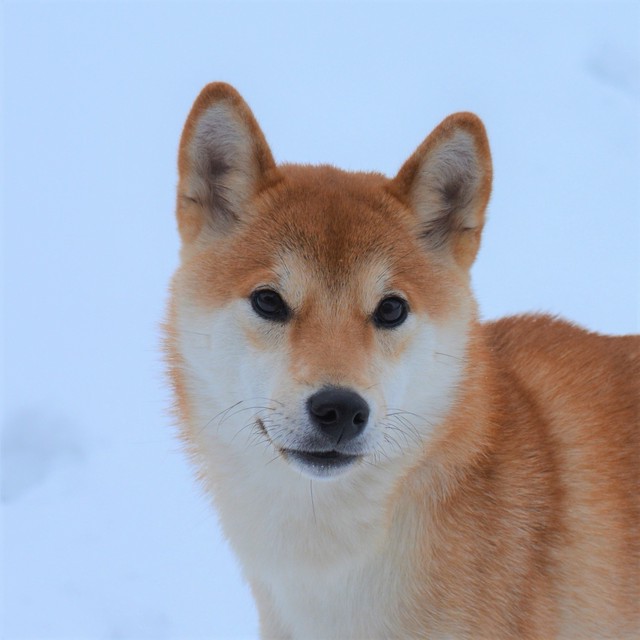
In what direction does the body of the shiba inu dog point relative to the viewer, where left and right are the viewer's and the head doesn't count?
facing the viewer and to the left of the viewer
